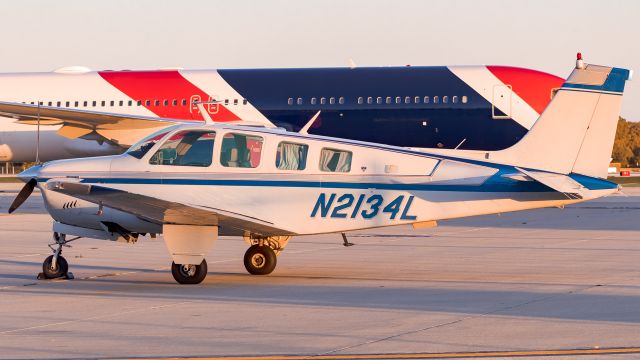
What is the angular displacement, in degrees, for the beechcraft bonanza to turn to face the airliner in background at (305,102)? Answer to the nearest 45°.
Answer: approximately 90° to its right

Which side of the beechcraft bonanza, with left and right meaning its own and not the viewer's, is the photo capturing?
left
